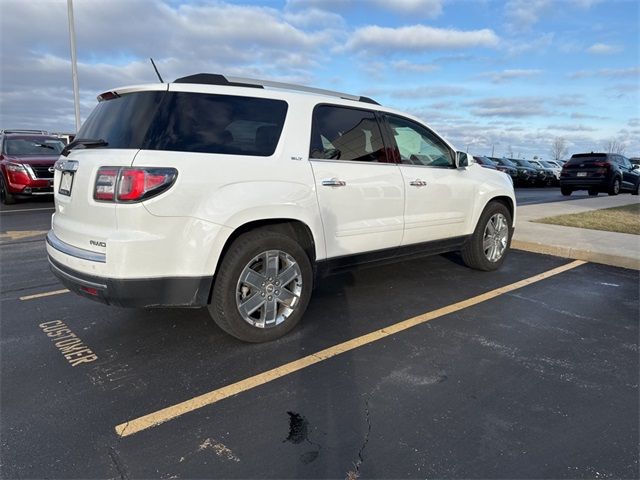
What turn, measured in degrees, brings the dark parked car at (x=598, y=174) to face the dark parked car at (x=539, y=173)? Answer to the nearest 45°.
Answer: approximately 45° to its left

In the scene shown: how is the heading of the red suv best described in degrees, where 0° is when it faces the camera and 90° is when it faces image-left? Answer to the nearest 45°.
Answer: approximately 315°

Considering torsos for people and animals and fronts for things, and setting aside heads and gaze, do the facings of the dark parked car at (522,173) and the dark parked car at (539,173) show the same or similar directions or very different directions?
same or similar directions

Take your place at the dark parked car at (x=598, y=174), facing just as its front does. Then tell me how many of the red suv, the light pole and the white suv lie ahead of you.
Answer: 0

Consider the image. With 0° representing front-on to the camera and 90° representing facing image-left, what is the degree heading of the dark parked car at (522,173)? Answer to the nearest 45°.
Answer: approximately 315°

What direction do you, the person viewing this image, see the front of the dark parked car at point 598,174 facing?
facing away from the viewer and to the right of the viewer

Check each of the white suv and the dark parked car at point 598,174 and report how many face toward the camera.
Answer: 0

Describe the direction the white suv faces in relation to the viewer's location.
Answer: facing away from the viewer and to the right of the viewer

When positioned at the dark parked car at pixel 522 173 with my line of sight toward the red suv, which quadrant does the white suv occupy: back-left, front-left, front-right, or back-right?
front-left

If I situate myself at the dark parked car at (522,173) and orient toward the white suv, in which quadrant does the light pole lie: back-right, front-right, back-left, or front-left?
front-right

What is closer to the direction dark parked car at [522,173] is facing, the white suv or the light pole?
the white suv

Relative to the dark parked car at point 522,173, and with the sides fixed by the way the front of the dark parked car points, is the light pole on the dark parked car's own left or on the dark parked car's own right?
on the dark parked car's own right

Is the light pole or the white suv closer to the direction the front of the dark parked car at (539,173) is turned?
the white suv

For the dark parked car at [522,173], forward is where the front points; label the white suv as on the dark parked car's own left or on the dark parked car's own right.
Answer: on the dark parked car's own right

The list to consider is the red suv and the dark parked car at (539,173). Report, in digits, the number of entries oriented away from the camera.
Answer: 0

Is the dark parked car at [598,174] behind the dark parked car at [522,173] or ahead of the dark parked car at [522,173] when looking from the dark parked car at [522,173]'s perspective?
ahead
